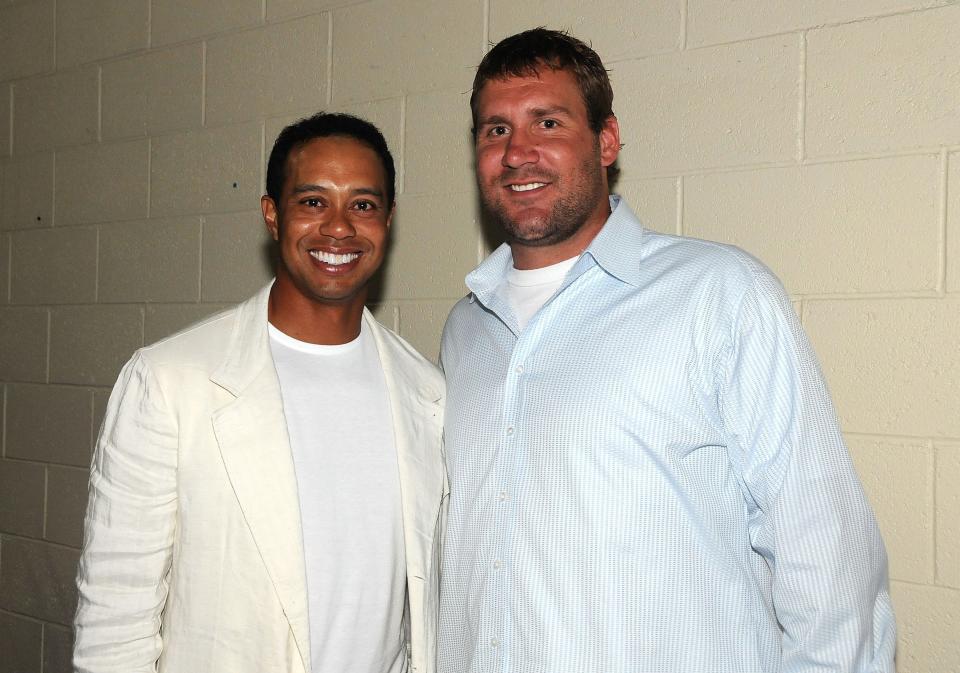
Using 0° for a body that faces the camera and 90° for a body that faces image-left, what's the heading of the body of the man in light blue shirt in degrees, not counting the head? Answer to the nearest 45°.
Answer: approximately 45°

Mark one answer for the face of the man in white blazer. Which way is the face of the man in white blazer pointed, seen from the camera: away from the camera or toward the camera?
toward the camera

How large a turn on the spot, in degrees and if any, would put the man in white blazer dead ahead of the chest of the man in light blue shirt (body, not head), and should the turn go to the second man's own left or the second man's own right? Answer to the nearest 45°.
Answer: approximately 45° to the second man's own right
